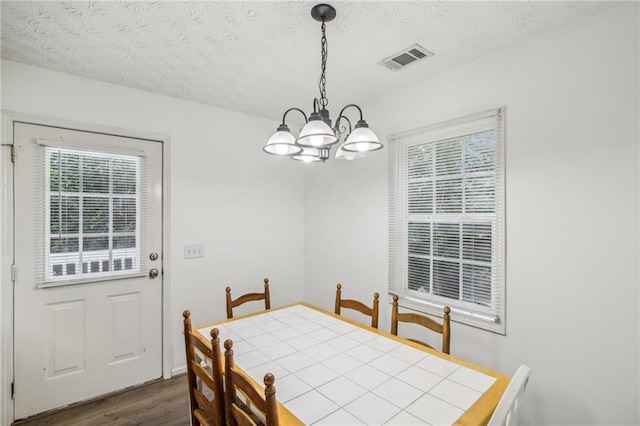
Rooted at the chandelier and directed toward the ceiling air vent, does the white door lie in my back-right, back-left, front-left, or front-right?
back-left

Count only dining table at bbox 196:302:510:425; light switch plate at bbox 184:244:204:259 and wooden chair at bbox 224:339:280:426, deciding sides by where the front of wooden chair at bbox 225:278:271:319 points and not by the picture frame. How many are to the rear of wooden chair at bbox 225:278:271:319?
1

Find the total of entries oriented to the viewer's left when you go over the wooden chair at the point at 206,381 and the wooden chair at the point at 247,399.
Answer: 0

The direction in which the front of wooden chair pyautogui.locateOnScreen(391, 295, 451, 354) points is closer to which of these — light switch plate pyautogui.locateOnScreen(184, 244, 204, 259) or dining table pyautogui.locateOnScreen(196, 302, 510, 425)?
the dining table

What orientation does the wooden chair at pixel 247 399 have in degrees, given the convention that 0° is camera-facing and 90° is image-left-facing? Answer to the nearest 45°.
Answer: approximately 225°

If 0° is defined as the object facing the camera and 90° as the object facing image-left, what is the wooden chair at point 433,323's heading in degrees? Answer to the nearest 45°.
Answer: approximately 45°

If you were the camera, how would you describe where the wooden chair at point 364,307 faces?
facing the viewer and to the left of the viewer

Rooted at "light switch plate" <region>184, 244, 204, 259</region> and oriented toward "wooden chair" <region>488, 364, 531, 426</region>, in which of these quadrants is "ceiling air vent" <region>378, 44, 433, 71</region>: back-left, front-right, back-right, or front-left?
front-left

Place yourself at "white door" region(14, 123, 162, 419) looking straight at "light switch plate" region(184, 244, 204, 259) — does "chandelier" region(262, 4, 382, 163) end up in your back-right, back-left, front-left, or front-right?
front-right

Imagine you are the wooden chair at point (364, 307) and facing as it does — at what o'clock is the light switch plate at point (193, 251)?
The light switch plate is roughly at 2 o'clock from the wooden chair.

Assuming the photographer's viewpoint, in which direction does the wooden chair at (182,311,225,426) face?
facing away from the viewer and to the right of the viewer

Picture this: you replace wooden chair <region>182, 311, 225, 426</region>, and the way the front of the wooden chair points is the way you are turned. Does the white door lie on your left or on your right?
on your left

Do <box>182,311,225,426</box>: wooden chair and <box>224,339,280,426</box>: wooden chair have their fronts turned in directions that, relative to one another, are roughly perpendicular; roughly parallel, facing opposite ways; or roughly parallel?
roughly parallel

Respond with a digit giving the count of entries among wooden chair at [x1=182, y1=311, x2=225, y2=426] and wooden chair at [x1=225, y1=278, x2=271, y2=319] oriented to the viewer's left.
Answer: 0

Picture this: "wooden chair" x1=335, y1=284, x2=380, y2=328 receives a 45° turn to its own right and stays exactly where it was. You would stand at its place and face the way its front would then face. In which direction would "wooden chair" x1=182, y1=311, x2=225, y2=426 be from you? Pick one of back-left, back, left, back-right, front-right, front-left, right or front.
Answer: front-left

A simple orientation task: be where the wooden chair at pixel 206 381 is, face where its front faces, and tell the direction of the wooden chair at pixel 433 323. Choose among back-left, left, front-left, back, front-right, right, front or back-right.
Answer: front-right

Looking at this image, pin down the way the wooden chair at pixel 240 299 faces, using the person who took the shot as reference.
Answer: facing the viewer and to the right of the viewer

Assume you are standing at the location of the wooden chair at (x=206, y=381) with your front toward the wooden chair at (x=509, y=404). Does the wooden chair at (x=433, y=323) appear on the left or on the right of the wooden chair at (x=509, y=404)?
left

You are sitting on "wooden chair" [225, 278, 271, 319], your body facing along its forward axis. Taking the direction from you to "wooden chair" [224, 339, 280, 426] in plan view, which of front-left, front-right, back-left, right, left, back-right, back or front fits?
front-right

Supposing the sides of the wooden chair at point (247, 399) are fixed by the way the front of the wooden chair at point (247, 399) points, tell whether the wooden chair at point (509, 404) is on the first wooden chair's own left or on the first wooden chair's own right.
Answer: on the first wooden chair's own right

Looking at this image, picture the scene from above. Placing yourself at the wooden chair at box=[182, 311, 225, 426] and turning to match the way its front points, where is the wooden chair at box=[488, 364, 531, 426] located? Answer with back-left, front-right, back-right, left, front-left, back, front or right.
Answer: right
